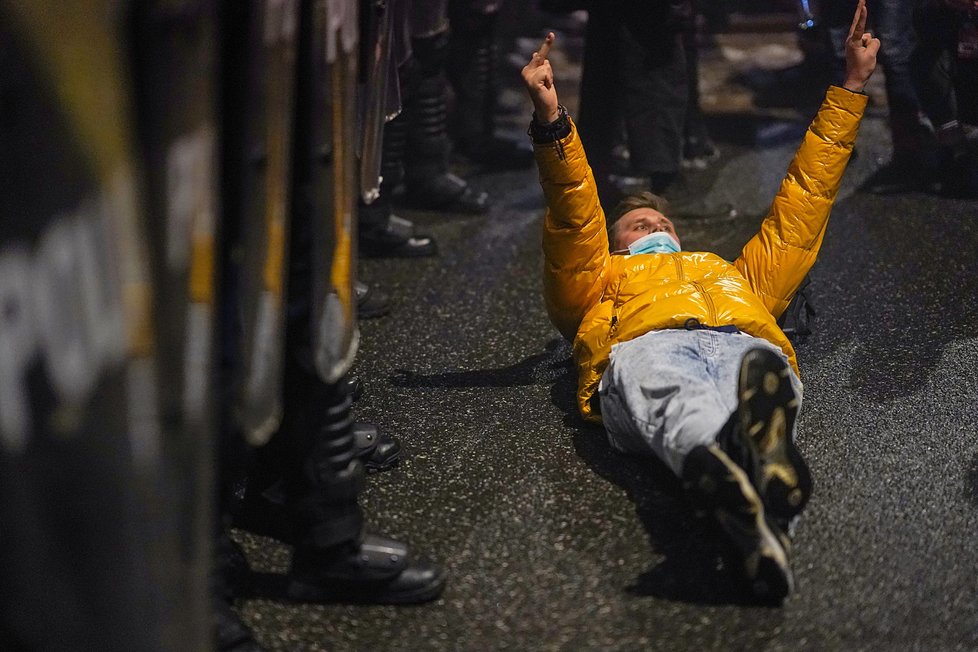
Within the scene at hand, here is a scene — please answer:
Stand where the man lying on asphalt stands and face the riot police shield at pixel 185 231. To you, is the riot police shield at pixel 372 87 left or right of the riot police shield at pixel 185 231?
right

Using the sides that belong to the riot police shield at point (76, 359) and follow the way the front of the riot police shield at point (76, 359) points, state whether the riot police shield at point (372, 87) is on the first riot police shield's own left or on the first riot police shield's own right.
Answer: on the first riot police shield's own left

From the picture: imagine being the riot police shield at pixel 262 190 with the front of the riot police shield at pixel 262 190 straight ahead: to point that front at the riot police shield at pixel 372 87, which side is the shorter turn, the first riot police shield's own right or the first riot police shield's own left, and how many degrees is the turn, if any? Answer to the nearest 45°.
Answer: approximately 90° to the first riot police shield's own left

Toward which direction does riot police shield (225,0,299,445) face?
to the viewer's right

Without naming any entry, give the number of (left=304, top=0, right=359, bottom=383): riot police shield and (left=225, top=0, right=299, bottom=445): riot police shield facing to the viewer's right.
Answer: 2

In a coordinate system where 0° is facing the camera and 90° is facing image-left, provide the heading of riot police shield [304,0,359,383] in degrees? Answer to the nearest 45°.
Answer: approximately 270°
